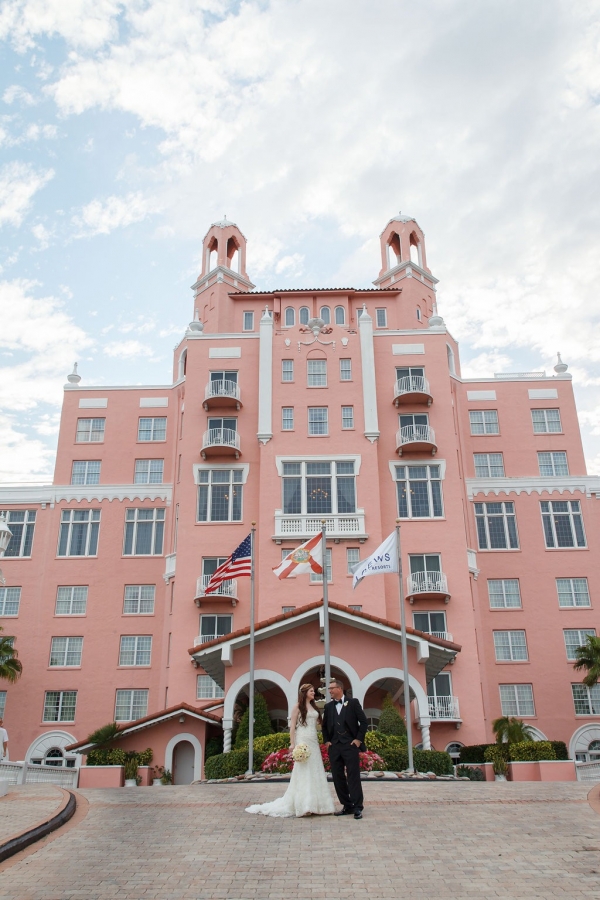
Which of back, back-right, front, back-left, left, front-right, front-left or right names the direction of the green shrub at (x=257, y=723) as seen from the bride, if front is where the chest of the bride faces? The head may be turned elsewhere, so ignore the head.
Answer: back-left

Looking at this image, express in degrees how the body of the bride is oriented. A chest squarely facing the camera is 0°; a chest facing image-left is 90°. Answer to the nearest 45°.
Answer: approximately 315°

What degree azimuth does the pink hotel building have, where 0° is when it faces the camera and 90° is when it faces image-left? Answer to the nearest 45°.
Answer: approximately 0°

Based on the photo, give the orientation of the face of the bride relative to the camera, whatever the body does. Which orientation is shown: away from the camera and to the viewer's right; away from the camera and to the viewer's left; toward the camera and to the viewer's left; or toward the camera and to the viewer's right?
toward the camera and to the viewer's right

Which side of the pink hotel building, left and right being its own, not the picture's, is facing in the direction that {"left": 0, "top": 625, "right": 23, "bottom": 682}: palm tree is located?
right

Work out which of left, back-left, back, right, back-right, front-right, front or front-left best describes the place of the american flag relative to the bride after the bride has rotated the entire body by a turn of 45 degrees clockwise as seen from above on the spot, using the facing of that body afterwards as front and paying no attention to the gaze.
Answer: back

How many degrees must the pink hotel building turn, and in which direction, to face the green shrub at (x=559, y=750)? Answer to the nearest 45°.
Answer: approximately 45° to its left

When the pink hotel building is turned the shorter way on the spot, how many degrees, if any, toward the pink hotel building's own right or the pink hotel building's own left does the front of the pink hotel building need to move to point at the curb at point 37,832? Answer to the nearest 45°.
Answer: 0° — it already faces it
